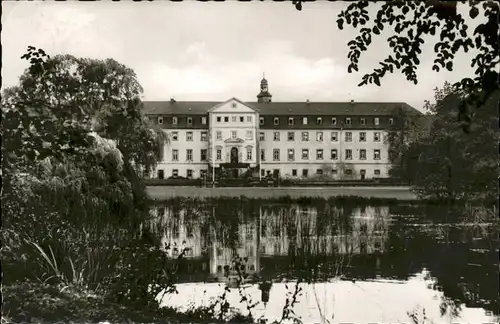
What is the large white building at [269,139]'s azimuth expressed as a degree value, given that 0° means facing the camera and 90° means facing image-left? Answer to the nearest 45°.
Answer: approximately 0°
